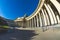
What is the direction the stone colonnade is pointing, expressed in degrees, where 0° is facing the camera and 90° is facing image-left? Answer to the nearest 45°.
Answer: approximately 45°
